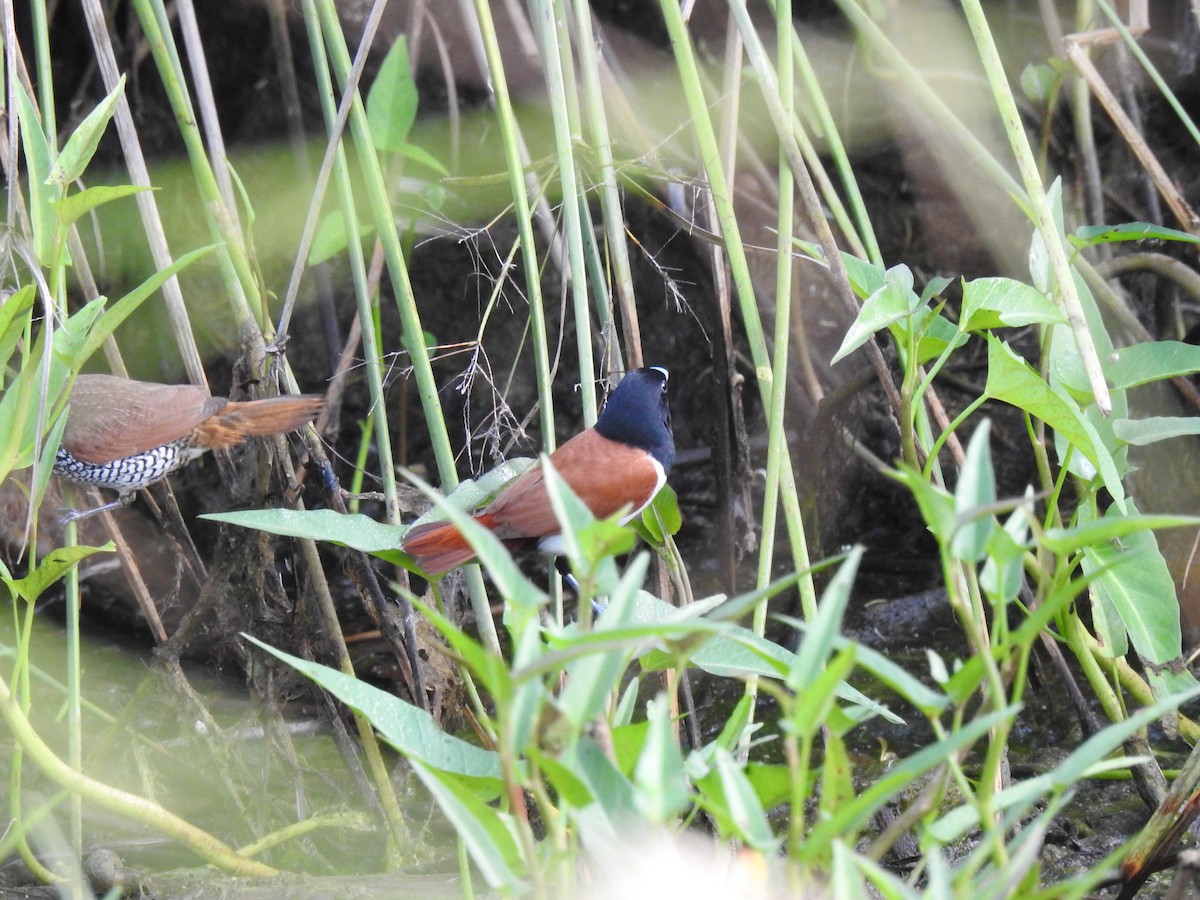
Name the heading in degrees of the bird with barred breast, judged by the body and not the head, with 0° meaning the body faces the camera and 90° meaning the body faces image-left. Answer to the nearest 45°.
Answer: approximately 90°

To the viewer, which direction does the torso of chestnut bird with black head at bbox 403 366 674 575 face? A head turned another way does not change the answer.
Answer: to the viewer's right

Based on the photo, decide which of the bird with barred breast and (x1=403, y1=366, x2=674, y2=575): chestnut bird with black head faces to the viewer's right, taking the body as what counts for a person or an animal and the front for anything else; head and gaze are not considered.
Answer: the chestnut bird with black head

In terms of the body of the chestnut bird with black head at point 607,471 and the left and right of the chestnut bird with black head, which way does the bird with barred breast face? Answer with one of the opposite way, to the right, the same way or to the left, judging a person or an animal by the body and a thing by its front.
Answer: the opposite way

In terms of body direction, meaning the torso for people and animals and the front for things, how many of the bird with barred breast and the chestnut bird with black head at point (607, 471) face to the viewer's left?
1

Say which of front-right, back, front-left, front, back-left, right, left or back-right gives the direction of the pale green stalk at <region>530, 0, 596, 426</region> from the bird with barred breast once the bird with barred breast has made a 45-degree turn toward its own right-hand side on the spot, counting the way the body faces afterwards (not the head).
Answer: back

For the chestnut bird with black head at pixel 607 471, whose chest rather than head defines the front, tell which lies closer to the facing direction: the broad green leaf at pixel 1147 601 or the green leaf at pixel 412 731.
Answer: the broad green leaf
